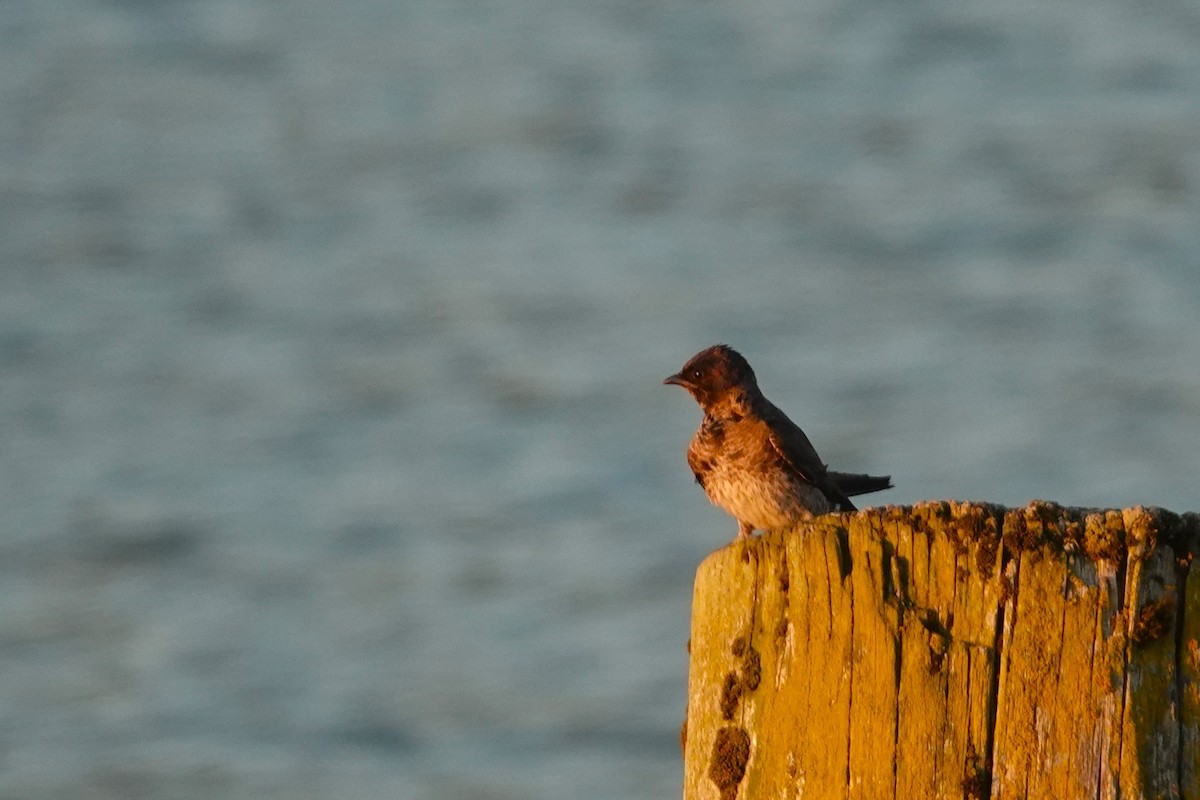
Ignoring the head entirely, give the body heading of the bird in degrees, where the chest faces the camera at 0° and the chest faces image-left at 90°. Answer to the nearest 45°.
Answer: approximately 45°
